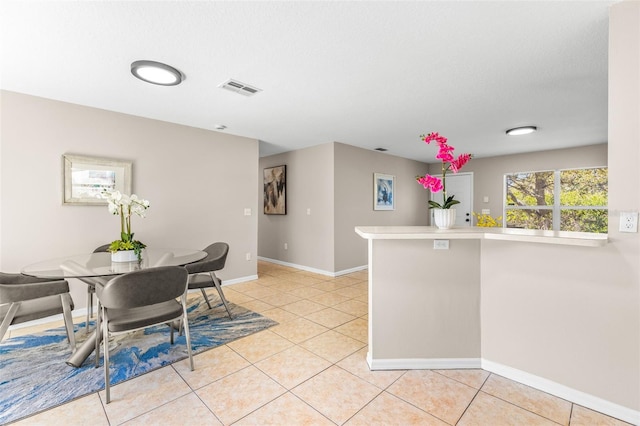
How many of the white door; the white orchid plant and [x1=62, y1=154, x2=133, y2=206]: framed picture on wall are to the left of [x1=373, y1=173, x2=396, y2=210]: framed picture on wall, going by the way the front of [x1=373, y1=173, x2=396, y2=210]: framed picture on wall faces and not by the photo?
1

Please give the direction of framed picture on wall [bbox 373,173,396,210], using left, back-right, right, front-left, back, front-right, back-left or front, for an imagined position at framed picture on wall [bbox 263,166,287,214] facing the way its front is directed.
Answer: back-left

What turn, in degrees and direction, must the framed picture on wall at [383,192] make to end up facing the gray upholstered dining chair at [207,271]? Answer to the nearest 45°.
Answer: approximately 90° to its right

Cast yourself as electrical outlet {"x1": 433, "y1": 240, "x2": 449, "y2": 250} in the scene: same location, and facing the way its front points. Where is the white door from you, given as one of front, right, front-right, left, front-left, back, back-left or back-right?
back

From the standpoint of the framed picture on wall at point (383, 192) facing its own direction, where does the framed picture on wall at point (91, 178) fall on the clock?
the framed picture on wall at point (91, 178) is roughly at 3 o'clock from the framed picture on wall at point (383, 192).

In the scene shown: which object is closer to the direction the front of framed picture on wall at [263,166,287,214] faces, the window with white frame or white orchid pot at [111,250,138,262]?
the white orchid pot

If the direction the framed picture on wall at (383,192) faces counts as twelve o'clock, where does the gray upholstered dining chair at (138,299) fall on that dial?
The gray upholstered dining chair is roughly at 2 o'clock from the framed picture on wall.
